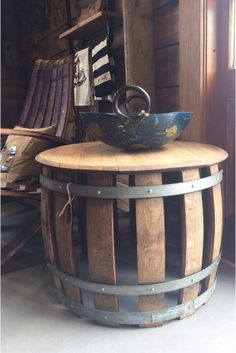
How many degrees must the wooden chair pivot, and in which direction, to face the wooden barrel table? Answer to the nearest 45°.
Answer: approximately 45° to its left

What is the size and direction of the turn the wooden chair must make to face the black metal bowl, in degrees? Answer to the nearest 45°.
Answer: approximately 45° to its left
